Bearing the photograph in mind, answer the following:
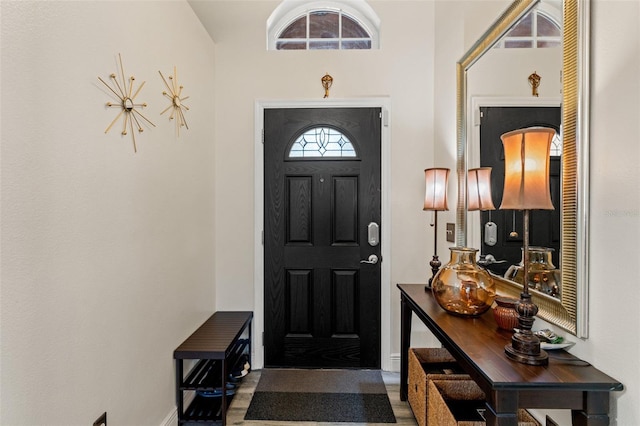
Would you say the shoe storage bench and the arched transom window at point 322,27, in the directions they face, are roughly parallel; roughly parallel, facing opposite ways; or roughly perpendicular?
roughly perpendicular

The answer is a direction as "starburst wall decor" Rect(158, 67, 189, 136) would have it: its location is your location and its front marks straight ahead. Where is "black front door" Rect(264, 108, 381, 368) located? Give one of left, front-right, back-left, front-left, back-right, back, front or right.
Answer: front-left

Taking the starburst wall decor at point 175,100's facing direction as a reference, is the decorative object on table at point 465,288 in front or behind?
in front

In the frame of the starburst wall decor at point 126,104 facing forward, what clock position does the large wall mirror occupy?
The large wall mirror is roughly at 12 o'clock from the starburst wall decor.

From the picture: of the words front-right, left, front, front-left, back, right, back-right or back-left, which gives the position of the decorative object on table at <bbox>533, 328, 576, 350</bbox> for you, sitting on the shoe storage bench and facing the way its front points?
front-right

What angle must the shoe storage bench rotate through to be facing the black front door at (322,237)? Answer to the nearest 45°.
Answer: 0° — it already faces it

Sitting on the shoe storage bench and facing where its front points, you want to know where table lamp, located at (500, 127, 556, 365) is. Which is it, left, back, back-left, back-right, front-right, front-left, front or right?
front-right

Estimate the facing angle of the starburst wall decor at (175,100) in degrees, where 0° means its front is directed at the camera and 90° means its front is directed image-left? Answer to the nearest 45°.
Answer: approximately 315°

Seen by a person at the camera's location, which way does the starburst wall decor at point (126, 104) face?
facing the viewer and to the right of the viewer

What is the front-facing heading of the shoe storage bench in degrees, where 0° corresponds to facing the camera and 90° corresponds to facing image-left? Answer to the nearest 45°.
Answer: approximately 270°
